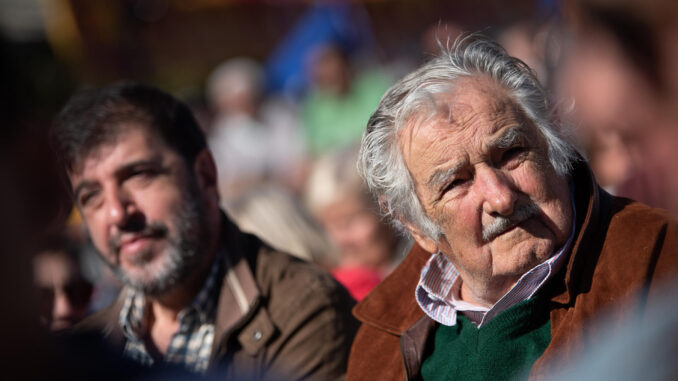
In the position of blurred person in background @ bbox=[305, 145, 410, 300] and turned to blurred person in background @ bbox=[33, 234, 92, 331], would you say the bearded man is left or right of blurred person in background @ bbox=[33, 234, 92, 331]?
left

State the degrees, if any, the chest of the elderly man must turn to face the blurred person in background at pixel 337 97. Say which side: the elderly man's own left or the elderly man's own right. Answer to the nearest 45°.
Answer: approximately 180°

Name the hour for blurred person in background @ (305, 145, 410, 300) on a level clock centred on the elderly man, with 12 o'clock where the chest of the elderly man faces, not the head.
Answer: The blurred person in background is roughly at 5 o'clock from the elderly man.

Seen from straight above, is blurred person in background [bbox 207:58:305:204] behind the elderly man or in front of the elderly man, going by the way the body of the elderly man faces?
behind

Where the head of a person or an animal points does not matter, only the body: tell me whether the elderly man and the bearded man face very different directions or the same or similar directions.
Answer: same or similar directions

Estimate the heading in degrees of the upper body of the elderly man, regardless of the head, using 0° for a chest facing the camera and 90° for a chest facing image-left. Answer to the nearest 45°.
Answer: approximately 0°

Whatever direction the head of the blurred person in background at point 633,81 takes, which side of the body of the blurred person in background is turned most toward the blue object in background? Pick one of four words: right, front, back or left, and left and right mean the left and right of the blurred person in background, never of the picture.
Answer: right

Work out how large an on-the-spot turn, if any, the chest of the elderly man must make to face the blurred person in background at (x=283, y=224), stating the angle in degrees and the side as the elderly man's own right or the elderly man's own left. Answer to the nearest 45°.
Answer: approximately 135° to the elderly man's own right

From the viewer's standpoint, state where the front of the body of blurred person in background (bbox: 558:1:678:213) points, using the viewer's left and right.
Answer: facing the viewer and to the left of the viewer

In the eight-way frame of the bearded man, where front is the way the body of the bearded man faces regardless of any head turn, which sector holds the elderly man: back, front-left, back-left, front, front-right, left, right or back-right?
left

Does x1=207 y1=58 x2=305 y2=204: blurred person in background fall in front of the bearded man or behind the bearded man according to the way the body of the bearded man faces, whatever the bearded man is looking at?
behind

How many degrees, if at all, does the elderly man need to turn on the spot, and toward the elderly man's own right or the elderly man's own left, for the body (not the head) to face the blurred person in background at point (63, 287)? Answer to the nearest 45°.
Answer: approximately 135° to the elderly man's own right

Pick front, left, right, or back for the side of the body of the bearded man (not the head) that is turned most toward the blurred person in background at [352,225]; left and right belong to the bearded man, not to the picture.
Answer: back

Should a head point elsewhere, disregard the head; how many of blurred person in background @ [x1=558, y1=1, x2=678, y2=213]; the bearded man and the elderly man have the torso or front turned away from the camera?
0
